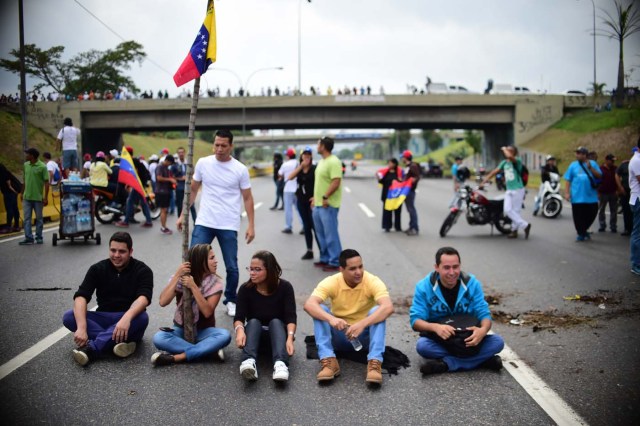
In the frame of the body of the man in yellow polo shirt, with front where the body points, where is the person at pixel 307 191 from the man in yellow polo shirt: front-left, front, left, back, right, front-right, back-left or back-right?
back

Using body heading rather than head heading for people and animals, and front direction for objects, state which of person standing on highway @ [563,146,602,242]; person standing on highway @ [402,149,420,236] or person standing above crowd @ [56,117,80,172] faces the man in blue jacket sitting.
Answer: person standing on highway @ [563,146,602,242]

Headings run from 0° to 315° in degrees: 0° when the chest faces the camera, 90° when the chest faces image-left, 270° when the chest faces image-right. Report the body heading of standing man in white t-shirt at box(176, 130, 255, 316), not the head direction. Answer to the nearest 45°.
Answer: approximately 0°

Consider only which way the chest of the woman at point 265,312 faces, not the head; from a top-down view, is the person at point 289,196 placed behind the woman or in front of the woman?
behind

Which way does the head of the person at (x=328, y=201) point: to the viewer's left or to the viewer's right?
to the viewer's left

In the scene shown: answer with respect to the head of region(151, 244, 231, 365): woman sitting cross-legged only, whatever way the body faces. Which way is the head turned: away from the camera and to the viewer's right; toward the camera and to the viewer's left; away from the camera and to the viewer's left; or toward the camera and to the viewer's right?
toward the camera and to the viewer's right

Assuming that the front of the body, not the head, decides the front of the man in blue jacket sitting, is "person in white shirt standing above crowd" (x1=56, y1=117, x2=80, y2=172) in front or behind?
behind

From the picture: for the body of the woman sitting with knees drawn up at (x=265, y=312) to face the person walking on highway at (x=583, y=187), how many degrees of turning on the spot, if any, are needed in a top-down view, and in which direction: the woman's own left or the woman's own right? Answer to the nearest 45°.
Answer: approximately 135° to the woman's own left
